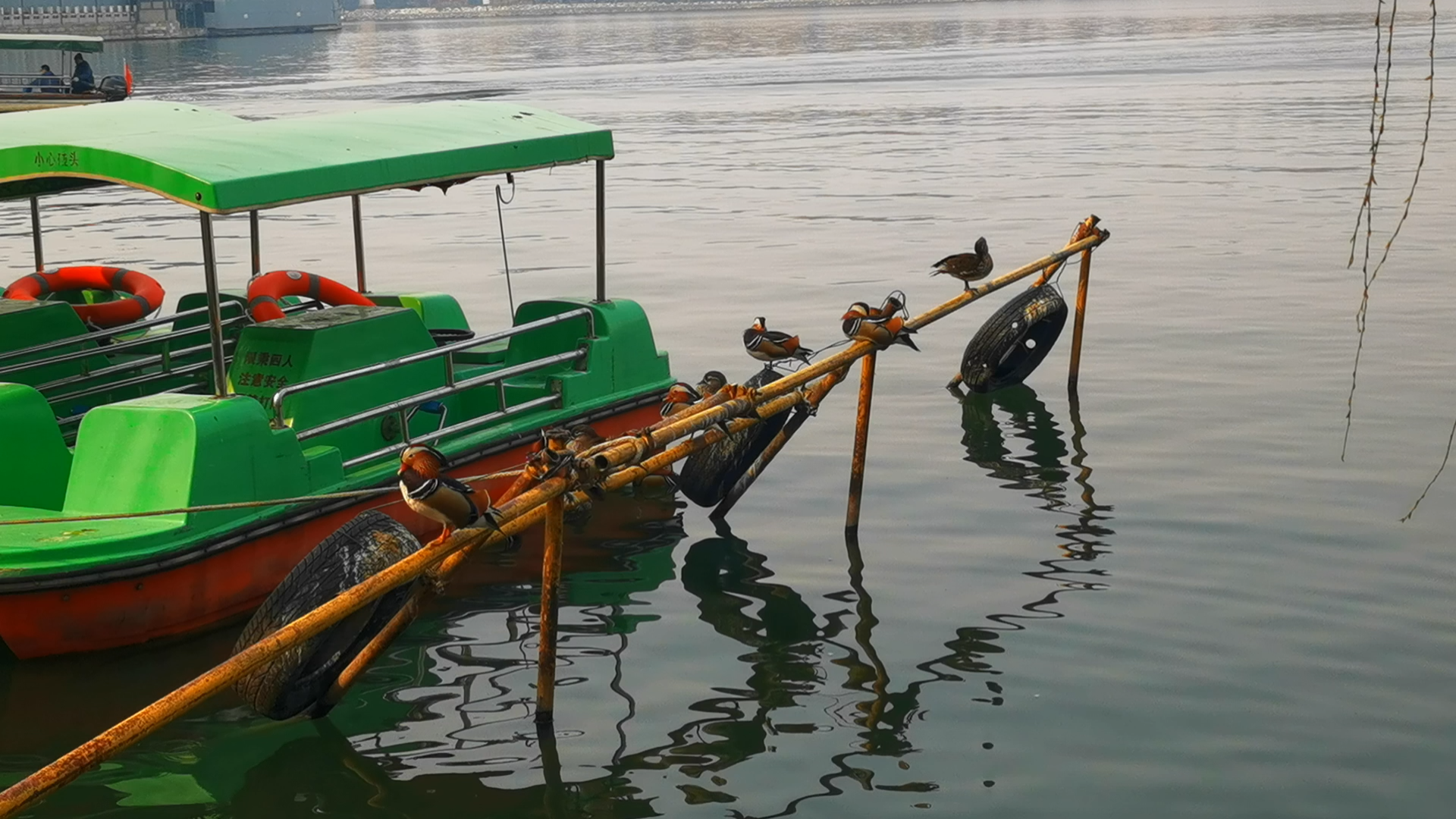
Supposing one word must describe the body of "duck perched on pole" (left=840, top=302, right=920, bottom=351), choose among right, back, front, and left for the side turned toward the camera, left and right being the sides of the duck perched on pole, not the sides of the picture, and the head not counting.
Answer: left

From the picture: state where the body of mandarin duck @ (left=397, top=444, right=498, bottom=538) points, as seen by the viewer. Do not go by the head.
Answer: to the viewer's left

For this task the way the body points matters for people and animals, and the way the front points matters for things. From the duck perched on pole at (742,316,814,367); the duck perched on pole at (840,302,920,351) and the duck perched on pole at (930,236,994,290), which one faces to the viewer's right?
the duck perched on pole at (930,236,994,290)

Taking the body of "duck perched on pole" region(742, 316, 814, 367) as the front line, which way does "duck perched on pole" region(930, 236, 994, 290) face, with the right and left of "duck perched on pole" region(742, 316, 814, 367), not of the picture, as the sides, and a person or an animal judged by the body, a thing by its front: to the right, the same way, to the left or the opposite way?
the opposite way

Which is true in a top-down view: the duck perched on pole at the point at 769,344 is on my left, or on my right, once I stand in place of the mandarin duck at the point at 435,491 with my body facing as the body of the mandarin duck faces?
on my right

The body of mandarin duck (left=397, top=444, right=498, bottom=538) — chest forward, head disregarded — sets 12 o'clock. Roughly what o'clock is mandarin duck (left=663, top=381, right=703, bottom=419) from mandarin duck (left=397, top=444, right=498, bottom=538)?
mandarin duck (left=663, top=381, right=703, bottom=419) is roughly at 4 o'clock from mandarin duck (left=397, top=444, right=498, bottom=538).

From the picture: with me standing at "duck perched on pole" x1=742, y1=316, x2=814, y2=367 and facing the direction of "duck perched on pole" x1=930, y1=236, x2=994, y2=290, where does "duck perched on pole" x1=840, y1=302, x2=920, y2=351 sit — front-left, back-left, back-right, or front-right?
front-right

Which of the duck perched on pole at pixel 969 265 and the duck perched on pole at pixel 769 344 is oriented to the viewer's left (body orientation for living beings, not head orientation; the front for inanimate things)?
the duck perched on pole at pixel 769 344

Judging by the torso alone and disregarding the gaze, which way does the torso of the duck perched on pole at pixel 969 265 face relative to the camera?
to the viewer's right

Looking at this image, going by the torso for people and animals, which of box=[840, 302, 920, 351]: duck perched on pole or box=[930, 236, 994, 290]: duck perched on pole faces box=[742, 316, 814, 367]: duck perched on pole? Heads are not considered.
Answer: box=[840, 302, 920, 351]: duck perched on pole

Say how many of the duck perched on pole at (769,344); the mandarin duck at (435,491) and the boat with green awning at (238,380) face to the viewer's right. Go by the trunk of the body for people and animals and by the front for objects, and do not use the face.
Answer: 0

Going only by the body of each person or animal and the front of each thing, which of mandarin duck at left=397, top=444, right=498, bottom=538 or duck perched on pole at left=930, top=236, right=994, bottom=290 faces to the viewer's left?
the mandarin duck

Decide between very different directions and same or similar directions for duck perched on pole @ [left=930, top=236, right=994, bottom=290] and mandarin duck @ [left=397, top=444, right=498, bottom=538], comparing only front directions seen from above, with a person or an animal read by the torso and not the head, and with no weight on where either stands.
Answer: very different directions

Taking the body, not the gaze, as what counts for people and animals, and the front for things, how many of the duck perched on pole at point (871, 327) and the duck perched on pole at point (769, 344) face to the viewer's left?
2

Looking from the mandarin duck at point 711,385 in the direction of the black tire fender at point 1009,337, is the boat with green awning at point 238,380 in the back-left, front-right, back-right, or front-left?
back-left
